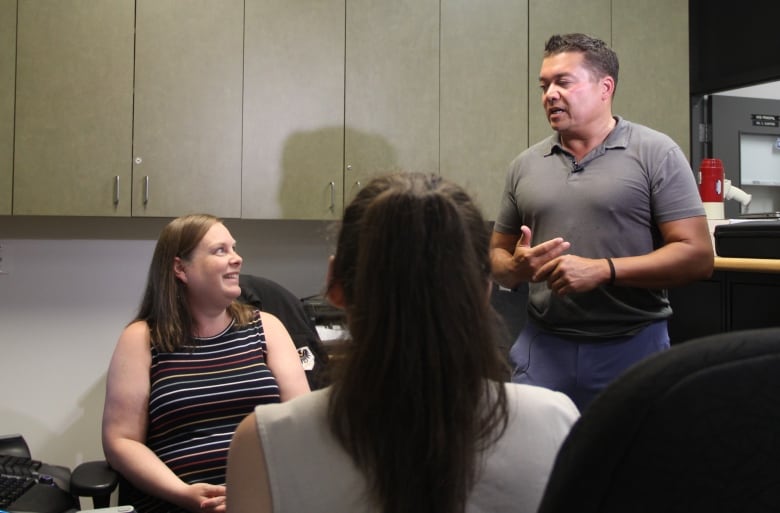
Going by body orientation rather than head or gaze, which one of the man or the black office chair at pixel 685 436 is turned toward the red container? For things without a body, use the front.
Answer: the black office chair

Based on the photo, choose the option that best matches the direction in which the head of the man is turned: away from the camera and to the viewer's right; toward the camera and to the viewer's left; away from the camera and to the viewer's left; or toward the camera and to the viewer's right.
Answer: toward the camera and to the viewer's left

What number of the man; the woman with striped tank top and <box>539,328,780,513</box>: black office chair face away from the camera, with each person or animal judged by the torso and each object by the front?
1

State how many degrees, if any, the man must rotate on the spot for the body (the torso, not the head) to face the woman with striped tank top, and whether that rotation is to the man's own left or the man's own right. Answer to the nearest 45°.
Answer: approximately 45° to the man's own right

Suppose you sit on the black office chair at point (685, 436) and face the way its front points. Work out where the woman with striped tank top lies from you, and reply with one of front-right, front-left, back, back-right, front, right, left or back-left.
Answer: front-left

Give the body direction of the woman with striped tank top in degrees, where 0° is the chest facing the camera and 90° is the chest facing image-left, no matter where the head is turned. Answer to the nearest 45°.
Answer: approximately 315°

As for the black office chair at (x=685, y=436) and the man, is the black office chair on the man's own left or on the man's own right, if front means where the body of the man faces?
on the man's own left

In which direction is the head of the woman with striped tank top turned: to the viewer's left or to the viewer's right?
to the viewer's right

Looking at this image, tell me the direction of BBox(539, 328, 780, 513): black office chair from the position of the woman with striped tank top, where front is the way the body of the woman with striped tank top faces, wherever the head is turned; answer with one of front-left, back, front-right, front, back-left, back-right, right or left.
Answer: front-right

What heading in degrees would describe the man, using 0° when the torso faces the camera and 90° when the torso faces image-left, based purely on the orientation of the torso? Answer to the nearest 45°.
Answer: approximately 45°

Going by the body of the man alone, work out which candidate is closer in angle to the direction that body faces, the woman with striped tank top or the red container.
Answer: the woman with striped tank top

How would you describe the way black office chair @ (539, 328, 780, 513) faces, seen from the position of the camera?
facing away from the viewer

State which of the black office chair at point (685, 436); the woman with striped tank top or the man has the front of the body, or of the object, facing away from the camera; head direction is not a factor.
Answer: the black office chair

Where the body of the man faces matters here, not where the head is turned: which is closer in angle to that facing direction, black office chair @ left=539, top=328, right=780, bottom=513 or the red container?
the black office chair

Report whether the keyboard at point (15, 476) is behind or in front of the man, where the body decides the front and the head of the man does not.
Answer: in front

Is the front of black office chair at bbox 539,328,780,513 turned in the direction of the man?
yes
